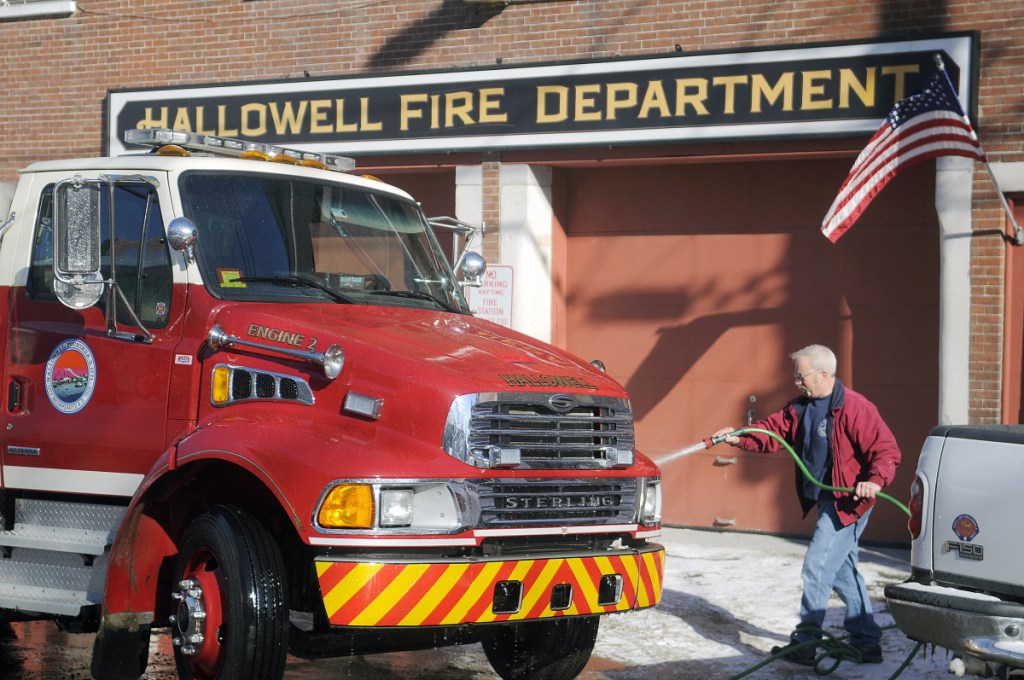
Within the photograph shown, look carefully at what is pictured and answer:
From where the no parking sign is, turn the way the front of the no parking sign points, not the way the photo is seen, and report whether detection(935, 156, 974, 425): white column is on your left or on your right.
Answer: on your left

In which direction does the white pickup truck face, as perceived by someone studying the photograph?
facing away from the viewer and to the right of the viewer

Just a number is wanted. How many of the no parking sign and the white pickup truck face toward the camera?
1

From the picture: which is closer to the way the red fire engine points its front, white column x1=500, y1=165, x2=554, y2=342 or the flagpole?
the flagpole

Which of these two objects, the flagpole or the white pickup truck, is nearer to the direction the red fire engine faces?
the white pickup truck

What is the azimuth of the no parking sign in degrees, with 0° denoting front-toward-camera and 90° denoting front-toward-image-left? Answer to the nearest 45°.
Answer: approximately 0°

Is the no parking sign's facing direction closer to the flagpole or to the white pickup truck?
the white pickup truck

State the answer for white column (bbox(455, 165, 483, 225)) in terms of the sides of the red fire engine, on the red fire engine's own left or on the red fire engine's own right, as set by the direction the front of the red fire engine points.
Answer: on the red fire engine's own left

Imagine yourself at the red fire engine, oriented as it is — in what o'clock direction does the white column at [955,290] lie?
The white column is roughly at 9 o'clock from the red fire engine.

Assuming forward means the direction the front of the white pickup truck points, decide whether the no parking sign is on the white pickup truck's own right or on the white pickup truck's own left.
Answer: on the white pickup truck's own left
